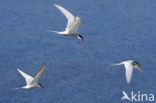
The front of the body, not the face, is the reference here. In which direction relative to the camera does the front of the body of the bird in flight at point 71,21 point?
to the viewer's right
